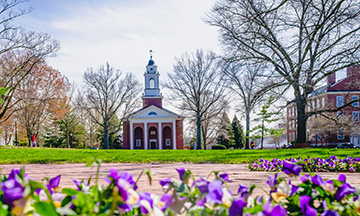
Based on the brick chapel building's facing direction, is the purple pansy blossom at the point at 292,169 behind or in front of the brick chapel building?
in front

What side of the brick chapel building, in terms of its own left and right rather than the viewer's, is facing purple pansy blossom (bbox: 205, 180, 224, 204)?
front

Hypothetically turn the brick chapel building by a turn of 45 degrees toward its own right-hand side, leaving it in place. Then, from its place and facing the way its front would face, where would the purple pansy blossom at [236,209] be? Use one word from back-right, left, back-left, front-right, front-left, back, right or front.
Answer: front-left

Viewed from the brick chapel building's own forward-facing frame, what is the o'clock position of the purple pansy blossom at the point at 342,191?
The purple pansy blossom is roughly at 12 o'clock from the brick chapel building.

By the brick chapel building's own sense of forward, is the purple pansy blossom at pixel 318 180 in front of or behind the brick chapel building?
in front

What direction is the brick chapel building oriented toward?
toward the camera
